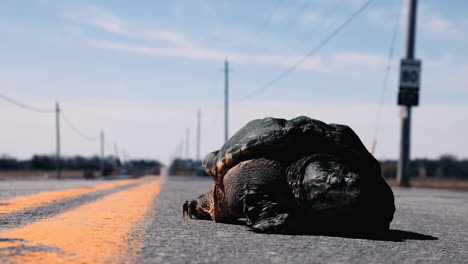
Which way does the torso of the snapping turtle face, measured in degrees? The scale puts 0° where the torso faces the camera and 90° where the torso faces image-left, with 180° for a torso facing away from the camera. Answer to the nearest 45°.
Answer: approximately 315°

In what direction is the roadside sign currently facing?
toward the camera

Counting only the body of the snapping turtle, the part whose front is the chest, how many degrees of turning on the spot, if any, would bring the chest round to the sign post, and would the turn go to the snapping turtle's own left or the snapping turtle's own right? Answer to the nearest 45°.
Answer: approximately 135° to the snapping turtle's own left

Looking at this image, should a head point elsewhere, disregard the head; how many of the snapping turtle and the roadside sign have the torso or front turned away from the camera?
0

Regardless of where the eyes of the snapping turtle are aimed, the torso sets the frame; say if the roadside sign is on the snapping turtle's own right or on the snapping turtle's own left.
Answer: on the snapping turtle's own left

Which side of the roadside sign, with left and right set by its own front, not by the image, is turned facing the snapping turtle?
front
